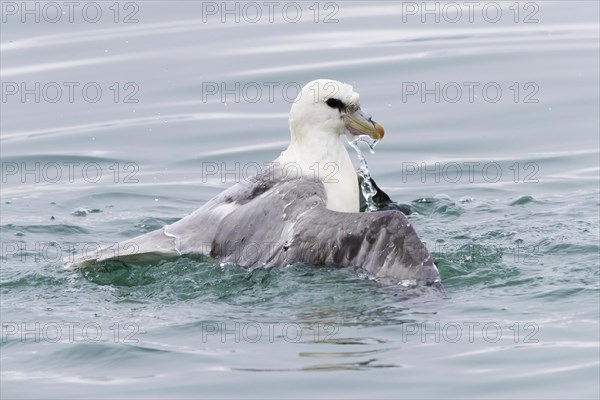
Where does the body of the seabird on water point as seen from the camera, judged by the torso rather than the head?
to the viewer's right
